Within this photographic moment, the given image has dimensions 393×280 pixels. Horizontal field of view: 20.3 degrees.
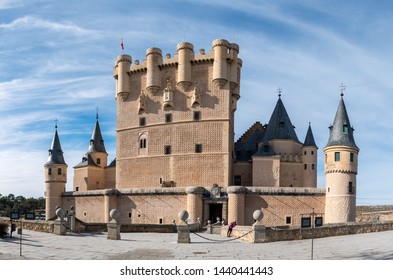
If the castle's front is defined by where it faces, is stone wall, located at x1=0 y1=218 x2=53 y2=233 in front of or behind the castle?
in front

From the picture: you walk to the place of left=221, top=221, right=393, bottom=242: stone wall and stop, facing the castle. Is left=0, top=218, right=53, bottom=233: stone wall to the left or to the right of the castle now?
left

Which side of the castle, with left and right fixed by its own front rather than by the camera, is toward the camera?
front
